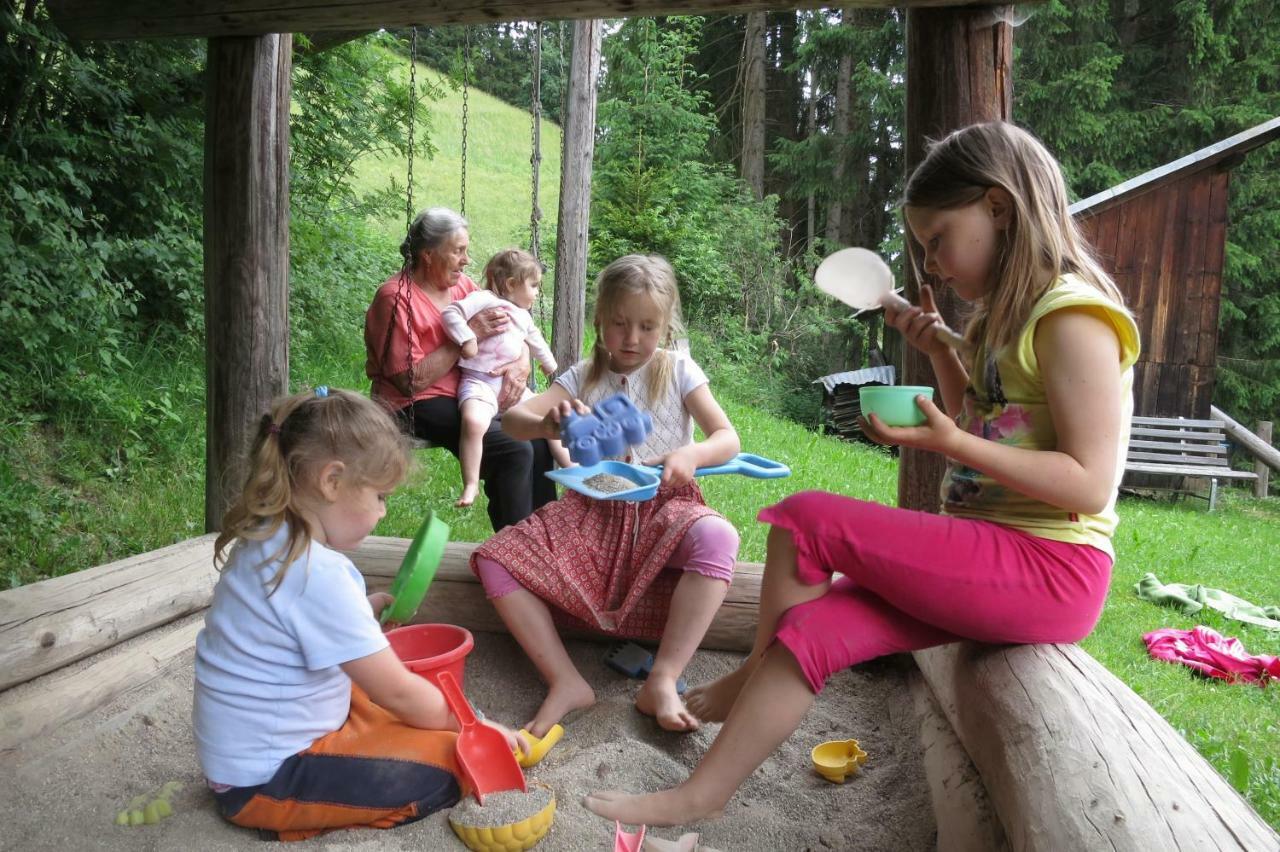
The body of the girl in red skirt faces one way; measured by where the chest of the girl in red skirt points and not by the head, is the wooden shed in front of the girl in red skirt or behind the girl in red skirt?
behind

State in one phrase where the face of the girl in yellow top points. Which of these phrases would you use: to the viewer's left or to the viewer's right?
to the viewer's left

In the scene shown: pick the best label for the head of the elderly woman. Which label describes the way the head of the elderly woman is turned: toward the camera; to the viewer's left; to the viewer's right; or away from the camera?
to the viewer's right

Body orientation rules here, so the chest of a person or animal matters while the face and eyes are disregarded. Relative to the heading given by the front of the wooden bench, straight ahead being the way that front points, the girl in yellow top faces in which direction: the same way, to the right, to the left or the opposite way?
to the right

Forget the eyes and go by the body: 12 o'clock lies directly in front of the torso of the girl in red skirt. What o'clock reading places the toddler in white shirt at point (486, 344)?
The toddler in white shirt is roughly at 5 o'clock from the girl in red skirt.

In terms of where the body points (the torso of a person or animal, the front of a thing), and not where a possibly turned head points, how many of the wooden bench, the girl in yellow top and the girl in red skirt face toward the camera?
2

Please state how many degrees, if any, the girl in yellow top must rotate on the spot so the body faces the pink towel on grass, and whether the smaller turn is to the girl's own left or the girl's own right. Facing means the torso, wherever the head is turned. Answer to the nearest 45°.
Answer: approximately 135° to the girl's own right

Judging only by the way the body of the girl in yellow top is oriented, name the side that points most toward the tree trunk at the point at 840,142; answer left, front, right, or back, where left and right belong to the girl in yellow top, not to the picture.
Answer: right

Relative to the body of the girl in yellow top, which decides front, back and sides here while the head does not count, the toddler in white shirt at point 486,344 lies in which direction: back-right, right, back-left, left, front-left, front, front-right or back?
front-right

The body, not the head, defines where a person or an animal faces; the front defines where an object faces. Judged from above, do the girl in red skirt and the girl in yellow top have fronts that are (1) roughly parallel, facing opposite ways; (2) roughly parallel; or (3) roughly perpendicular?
roughly perpendicular

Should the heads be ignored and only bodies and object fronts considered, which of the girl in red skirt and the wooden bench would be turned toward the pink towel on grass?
the wooden bench

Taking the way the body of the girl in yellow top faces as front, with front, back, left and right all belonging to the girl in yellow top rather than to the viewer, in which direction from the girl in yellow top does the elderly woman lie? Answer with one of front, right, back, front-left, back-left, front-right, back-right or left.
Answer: front-right

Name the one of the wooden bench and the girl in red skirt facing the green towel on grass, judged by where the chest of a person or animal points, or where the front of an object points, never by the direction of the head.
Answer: the wooden bench

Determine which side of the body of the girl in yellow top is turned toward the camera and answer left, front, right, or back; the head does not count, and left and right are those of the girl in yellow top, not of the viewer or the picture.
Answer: left

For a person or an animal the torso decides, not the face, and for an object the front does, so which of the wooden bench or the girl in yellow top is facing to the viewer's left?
the girl in yellow top

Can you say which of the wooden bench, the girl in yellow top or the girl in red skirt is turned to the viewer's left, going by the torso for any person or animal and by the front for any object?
the girl in yellow top
